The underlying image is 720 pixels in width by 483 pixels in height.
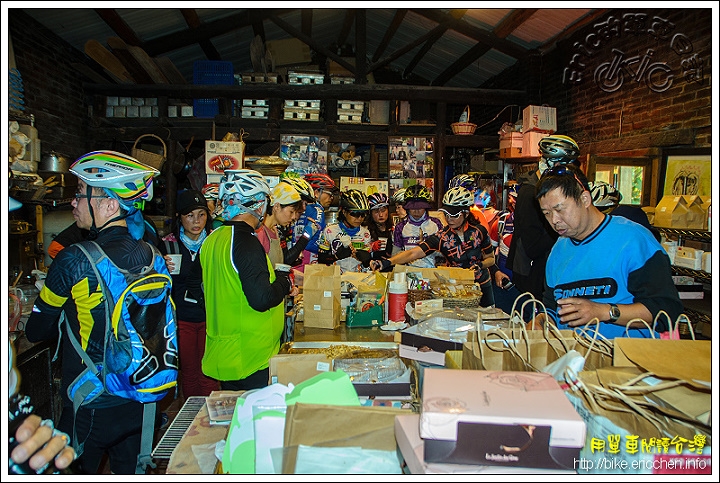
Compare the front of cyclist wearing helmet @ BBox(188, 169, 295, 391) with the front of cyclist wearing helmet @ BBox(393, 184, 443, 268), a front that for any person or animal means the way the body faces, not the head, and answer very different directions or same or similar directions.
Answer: very different directions

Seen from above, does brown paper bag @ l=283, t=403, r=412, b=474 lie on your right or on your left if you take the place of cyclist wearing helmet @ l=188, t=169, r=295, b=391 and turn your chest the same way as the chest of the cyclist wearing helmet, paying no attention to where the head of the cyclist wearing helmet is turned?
on your right

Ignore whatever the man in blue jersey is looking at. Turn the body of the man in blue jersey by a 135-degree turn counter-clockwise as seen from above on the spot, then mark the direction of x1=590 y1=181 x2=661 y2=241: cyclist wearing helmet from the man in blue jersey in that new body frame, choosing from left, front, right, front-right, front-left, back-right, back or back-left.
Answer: left

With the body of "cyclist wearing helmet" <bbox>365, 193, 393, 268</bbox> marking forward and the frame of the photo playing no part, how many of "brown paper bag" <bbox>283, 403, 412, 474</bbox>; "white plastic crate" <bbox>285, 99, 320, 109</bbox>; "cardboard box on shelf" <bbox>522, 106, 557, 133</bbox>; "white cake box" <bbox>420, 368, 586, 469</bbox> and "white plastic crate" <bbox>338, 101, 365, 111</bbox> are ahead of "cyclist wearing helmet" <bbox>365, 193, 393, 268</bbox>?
2

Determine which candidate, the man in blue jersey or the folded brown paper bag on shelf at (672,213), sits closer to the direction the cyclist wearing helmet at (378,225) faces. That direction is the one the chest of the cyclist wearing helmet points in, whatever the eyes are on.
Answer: the man in blue jersey

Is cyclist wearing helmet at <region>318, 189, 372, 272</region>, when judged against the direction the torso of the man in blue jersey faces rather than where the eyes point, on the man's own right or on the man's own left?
on the man's own right

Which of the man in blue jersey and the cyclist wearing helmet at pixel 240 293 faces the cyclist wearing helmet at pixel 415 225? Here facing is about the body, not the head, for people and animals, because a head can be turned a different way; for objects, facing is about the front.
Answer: the cyclist wearing helmet at pixel 240 293
